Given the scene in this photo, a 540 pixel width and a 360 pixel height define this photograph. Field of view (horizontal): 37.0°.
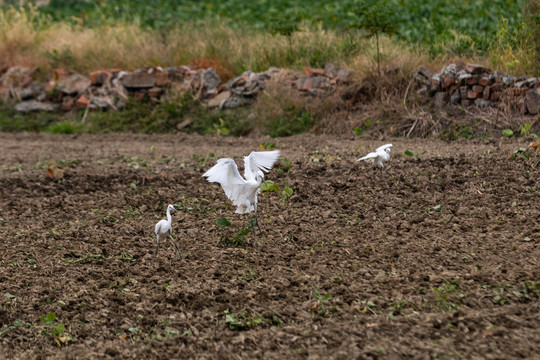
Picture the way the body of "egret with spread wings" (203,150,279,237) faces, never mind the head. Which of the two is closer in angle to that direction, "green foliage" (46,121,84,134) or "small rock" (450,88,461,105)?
the small rock

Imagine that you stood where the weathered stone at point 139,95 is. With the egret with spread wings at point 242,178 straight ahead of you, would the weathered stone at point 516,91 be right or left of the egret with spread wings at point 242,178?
left

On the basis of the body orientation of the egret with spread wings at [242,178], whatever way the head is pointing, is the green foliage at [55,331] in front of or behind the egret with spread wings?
behind

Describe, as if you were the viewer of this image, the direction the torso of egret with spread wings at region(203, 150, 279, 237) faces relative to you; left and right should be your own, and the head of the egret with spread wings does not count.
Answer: facing away from the viewer and to the right of the viewer

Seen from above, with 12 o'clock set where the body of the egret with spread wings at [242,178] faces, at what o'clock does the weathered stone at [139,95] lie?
The weathered stone is roughly at 10 o'clock from the egret with spread wings.

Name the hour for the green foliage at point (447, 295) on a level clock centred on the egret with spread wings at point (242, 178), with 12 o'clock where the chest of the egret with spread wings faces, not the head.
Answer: The green foliage is roughly at 3 o'clock from the egret with spread wings.

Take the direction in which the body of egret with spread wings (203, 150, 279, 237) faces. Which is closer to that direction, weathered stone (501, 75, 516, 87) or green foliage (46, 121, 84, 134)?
the weathered stone

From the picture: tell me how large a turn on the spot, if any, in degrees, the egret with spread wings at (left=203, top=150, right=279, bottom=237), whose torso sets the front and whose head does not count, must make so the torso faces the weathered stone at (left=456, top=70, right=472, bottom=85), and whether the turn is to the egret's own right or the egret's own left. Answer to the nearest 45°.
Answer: approximately 90° to the egret's own left

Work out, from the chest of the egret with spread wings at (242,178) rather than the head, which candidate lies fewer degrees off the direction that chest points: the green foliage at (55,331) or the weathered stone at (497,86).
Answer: the weathered stone

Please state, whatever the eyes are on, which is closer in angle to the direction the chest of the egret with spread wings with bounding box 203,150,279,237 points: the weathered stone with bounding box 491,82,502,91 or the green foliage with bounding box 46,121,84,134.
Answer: the weathered stone
